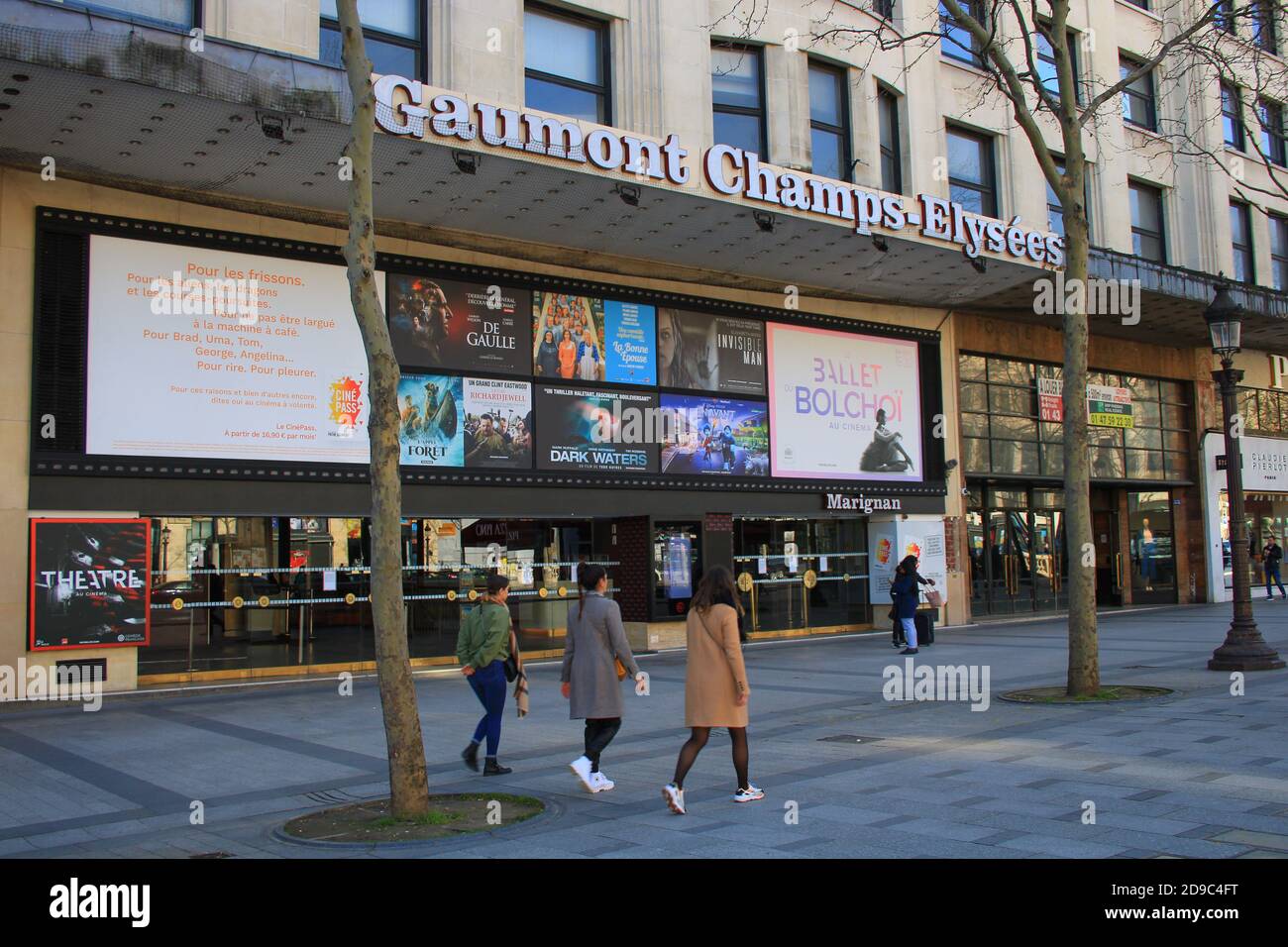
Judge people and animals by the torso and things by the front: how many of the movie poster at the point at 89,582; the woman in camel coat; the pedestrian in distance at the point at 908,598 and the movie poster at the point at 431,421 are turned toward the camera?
2

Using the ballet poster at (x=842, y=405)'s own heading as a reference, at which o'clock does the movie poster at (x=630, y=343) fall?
the movie poster at (x=630, y=343) is roughly at 3 o'clock from the ballet poster at (x=842, y=405).

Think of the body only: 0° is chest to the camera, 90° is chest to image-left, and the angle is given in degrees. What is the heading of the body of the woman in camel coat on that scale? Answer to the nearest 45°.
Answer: approximately 225°

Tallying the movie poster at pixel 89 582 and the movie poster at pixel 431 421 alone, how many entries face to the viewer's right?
0

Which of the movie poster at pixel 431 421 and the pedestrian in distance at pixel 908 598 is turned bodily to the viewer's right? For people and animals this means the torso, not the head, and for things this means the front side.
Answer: the pedestrian in distance

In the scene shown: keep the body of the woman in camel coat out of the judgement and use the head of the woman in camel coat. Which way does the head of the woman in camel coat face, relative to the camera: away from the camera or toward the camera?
away from the camera

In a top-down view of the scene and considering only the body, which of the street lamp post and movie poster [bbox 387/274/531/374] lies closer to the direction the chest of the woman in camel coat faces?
the street lamp post

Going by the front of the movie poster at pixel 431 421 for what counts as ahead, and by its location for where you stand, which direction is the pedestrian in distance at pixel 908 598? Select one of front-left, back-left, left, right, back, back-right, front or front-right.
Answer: left

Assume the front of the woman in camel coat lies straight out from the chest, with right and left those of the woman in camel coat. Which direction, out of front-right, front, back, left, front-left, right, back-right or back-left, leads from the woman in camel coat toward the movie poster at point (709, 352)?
front-left

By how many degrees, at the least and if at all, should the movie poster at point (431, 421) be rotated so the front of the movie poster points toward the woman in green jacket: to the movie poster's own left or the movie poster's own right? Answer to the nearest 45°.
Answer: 0° — it already faces them

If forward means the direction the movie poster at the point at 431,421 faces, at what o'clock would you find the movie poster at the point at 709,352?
the movie poster at the point at 709,352 is roughly at 8 o'clock from the movie poster at the point at 431,421.
